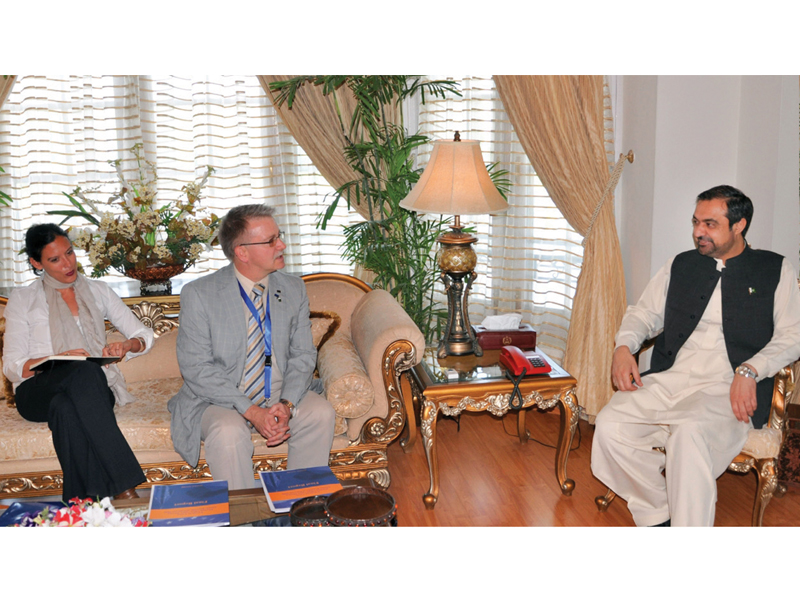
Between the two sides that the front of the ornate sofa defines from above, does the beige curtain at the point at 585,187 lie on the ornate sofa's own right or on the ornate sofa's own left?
on the ornate sofa's own left

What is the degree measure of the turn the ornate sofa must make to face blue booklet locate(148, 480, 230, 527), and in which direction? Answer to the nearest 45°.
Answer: approximately 45° to its right

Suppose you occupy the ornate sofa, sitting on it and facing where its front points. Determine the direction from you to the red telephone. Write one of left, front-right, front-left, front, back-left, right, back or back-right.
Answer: left

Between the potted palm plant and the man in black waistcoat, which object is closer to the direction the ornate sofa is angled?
the man in black waistcoat

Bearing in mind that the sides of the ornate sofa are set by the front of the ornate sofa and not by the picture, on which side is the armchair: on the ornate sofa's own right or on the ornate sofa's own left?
on the ornate sofa's own left

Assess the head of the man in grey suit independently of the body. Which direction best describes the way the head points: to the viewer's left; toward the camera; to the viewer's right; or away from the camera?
to the viewer's right

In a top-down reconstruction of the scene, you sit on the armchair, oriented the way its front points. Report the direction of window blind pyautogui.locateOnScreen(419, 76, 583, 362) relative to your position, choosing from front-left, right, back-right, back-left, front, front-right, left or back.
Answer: right

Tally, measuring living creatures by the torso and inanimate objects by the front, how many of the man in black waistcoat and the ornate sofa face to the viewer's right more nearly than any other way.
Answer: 0

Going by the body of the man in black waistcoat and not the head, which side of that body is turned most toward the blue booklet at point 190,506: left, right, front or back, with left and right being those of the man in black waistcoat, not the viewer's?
front

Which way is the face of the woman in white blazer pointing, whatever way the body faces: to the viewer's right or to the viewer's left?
to the viewer's right

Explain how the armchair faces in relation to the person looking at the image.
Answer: facing the viewer and to the left of the viewer

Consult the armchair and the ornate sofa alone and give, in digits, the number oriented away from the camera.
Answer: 0

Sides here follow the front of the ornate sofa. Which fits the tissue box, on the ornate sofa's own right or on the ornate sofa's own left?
on the ornate sofa's own left

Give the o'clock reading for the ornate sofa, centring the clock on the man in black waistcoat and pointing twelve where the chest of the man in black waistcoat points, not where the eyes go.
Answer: The ornate sofa is roughly at 1 o'clock from the man in black waistcoat.

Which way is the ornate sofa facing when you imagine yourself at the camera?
facing the viewer

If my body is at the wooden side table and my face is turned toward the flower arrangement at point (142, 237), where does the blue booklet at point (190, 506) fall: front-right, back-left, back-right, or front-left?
front-left

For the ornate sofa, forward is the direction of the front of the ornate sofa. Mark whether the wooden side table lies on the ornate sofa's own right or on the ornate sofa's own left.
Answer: on the ornate sofa's own left
